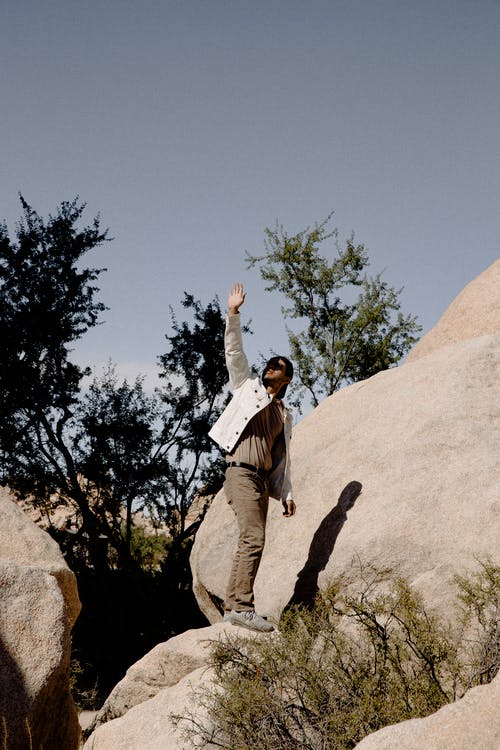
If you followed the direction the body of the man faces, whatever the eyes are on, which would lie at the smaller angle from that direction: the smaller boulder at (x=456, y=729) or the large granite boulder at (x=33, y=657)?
the smaller boulder

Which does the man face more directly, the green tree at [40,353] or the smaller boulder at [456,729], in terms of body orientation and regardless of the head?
the smaller boulder

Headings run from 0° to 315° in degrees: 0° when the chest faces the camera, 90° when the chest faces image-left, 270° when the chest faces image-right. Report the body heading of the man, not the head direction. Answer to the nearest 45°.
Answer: approximately 315°
